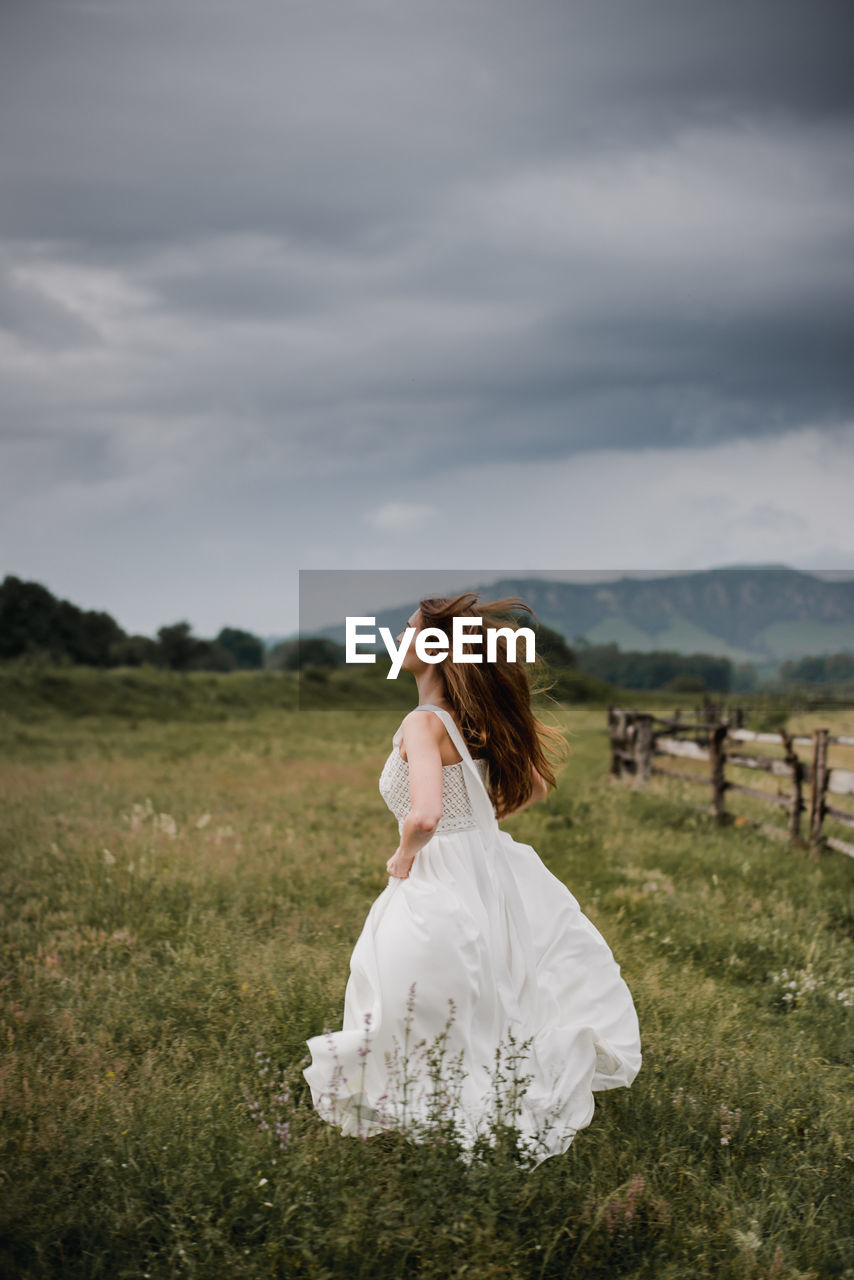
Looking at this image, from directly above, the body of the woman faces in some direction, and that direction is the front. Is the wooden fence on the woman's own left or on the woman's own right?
on the woman's own right

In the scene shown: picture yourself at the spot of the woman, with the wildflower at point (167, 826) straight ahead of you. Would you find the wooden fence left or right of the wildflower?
right

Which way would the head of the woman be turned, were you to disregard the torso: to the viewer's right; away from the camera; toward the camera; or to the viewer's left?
to the viewer's left

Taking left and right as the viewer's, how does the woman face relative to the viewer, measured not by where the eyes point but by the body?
facing away from the viewer and to the left of the viewer

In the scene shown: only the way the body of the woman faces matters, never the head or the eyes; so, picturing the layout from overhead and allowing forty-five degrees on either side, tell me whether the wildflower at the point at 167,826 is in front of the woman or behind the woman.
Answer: in front

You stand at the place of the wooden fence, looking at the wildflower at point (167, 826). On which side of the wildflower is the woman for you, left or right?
left

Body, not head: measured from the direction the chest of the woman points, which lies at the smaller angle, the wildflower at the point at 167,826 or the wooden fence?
the wildflower
